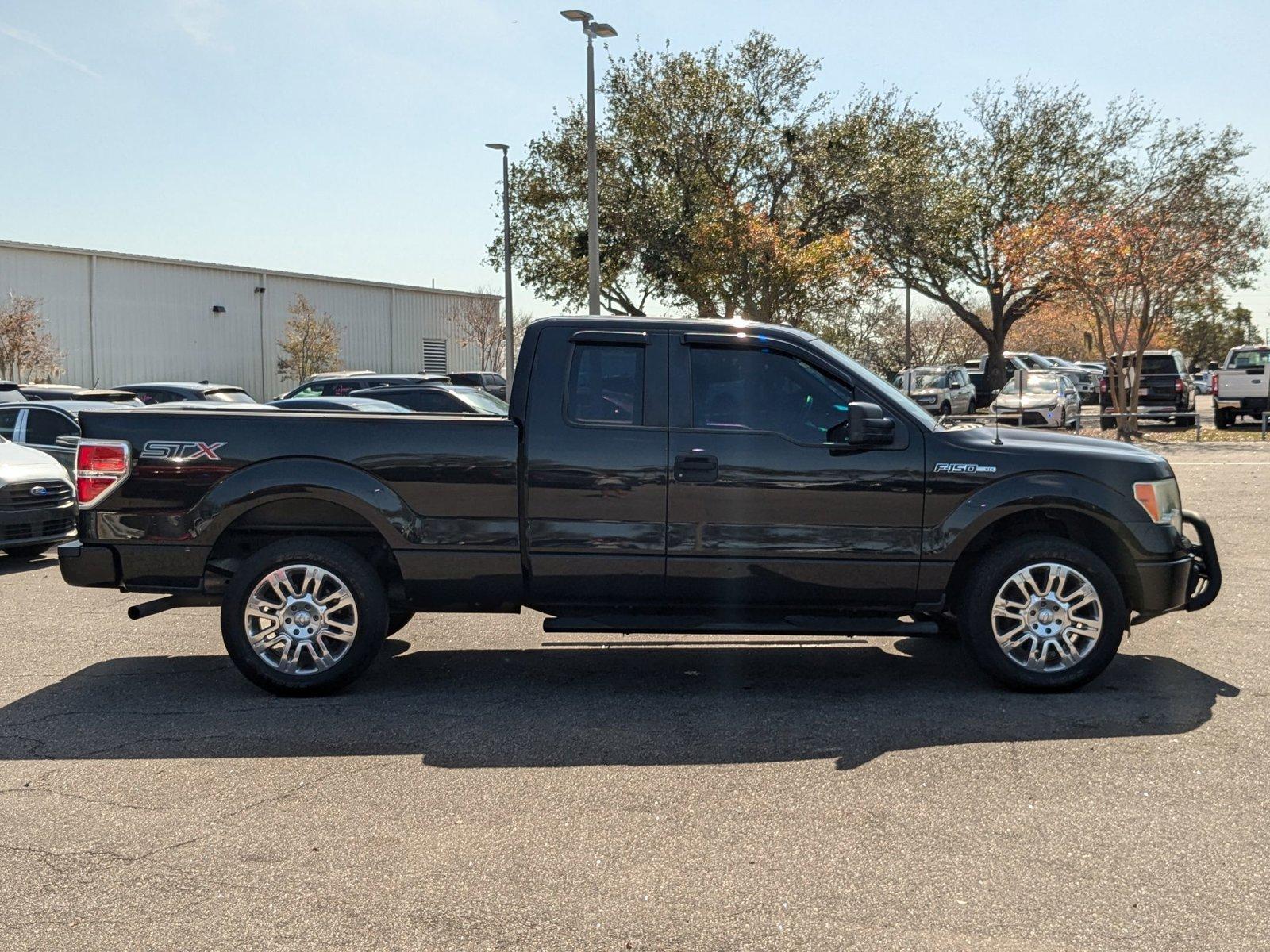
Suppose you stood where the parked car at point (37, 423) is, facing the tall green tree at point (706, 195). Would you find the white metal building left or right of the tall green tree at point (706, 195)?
left

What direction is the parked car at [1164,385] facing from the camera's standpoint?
away from the camera

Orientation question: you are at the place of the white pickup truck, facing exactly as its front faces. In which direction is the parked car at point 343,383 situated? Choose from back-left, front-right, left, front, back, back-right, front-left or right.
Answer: back-left

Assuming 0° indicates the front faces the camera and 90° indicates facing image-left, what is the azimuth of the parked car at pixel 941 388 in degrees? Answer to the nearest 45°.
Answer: approximately 45°

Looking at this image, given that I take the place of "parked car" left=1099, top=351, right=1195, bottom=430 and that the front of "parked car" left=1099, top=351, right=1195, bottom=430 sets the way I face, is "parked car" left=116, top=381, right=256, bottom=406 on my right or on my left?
on my left

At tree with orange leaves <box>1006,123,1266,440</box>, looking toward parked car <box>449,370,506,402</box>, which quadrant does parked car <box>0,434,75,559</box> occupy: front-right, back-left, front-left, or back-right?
front-left

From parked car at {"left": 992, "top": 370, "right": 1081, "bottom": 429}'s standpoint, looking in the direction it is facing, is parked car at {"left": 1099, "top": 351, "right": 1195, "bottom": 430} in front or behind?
behind

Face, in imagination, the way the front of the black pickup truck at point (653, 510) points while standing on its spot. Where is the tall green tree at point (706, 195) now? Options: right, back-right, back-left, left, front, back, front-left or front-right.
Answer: left

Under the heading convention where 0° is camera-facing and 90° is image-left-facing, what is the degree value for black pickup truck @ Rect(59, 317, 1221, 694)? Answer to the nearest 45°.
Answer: approximately 270°

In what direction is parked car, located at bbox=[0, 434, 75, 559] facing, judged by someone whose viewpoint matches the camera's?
facing the viewer and to the right of the viewer
